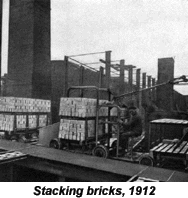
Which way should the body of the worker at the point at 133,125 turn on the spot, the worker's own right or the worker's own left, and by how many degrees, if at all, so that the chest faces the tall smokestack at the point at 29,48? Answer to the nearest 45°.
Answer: approximately 45° to the worker's own right

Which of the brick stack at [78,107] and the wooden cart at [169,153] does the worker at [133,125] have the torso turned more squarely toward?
the brick stack

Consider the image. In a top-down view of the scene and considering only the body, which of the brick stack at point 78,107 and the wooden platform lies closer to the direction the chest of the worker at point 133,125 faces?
the brick stack

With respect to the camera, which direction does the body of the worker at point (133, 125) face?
to the viewer's left

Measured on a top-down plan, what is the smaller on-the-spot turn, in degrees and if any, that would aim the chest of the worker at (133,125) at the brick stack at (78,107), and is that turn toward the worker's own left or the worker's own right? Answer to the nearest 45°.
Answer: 0° — they already face it

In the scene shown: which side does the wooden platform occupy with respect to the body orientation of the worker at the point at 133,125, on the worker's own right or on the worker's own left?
on the worker's own left
